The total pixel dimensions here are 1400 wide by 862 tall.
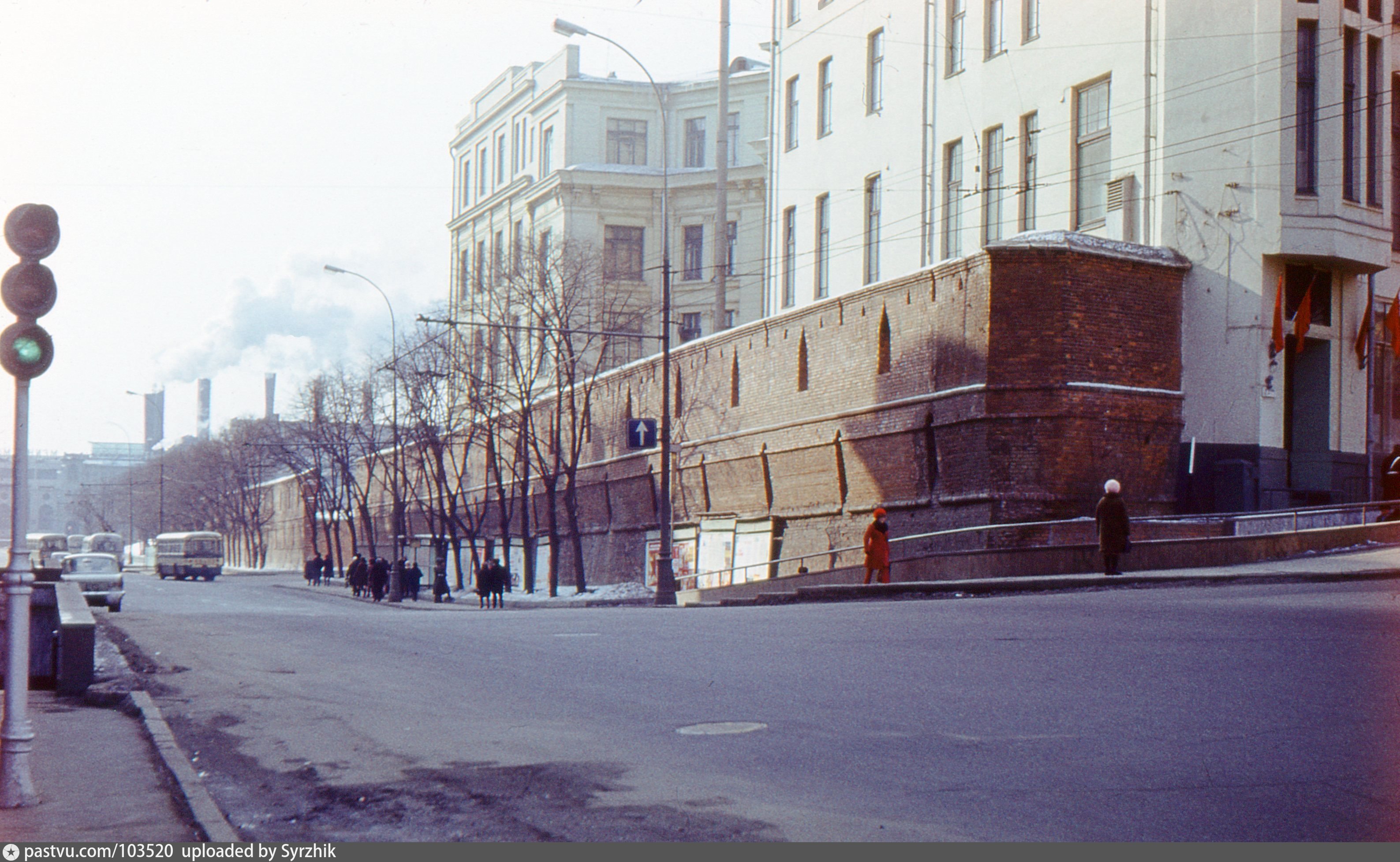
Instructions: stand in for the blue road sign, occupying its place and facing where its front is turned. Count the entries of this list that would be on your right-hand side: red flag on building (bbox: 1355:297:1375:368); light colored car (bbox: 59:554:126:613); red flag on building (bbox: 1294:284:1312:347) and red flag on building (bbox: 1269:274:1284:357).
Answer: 1

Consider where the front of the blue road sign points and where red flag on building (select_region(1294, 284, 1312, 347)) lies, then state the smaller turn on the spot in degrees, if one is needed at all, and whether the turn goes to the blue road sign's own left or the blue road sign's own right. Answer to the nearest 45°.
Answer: approximately 45° to the blue road sign's own left

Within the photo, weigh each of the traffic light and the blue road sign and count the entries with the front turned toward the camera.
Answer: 2

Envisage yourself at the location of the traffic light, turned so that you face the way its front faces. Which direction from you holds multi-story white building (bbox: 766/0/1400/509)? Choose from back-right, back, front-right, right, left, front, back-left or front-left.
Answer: back-left

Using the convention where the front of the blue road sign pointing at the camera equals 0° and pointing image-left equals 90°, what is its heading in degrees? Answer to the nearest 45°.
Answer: approximately 0°

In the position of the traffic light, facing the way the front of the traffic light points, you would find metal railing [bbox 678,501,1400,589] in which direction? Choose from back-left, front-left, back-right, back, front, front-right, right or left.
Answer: back-left

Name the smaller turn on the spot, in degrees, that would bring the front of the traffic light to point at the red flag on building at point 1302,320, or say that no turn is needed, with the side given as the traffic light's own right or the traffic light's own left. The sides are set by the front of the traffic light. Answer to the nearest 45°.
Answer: approximately 135° to the traffic light's own left

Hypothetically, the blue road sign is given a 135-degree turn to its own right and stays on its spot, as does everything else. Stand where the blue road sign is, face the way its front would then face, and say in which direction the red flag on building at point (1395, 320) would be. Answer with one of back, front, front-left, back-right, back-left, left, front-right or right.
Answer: back
